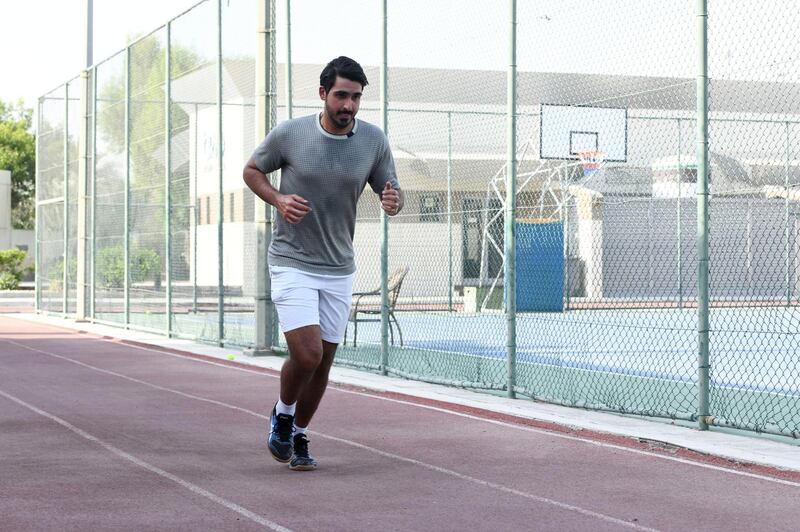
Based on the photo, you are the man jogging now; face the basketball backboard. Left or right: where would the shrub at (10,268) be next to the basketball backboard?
left

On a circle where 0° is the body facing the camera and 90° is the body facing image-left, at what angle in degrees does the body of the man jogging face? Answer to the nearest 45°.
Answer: approximately 315°
